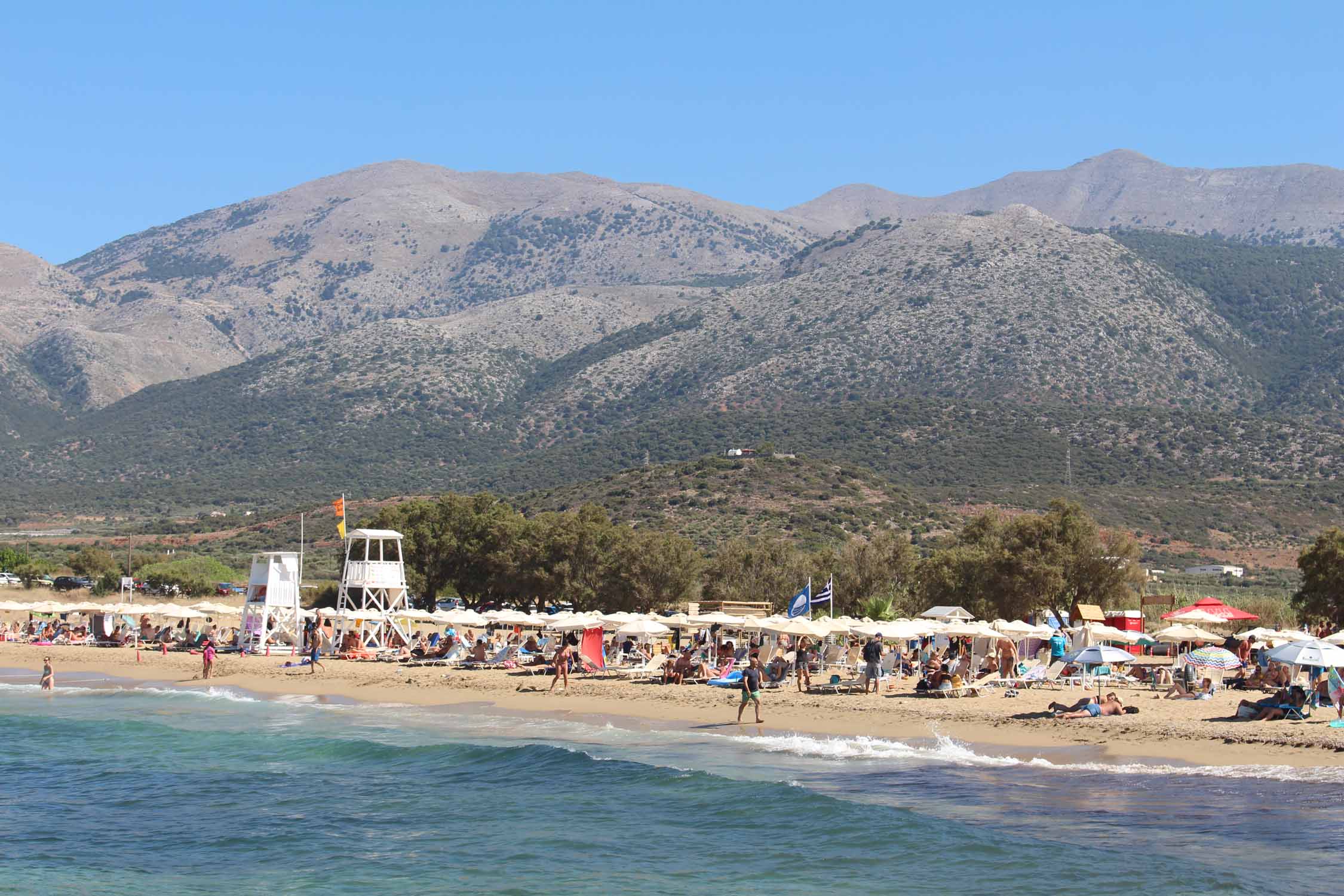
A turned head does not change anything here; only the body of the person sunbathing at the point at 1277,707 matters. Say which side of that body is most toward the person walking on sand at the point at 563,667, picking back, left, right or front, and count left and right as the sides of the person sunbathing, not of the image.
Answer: front

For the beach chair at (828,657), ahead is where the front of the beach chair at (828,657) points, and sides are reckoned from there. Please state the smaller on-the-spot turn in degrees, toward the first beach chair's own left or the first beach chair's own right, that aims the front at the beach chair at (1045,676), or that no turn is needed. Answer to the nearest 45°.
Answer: approximately 90° to the first beach chair's own left

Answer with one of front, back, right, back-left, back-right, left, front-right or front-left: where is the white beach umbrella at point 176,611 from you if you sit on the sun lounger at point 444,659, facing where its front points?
front-right

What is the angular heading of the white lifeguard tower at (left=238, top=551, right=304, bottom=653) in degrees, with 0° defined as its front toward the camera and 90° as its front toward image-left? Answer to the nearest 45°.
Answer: approximately 45°

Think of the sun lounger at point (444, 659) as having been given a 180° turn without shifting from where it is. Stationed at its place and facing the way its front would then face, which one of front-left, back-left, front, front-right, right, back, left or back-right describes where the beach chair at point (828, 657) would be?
front-right
